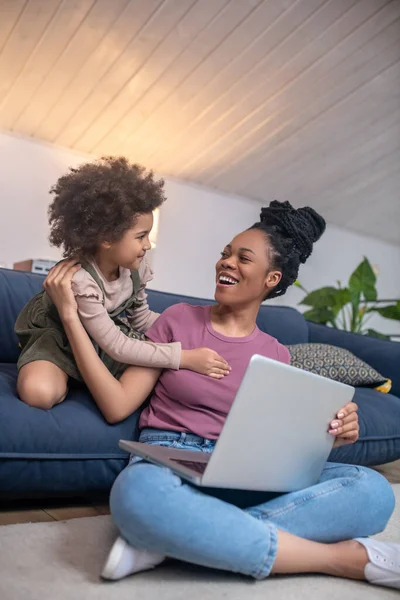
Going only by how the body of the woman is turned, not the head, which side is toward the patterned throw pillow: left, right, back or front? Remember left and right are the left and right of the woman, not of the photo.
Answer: back

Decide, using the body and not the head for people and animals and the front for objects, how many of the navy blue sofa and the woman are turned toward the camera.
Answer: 2

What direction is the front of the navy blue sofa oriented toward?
toward the camera

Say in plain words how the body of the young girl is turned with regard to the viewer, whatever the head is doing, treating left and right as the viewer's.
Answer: facing the viewer and to the right of the viewer

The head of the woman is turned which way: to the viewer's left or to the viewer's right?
to the viewer's left

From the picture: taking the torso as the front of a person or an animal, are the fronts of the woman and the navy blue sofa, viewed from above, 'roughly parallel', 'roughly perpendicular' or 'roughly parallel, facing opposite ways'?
roughly parallel

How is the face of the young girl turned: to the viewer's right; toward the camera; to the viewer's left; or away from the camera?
to the viewer's right
